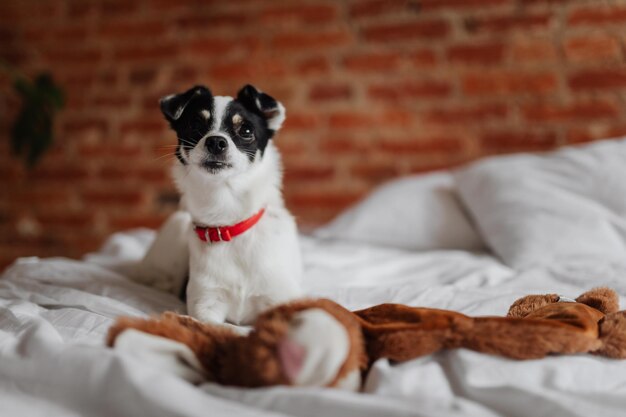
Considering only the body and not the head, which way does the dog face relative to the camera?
toward the camera

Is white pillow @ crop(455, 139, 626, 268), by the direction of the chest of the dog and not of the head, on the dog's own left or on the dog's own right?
on the dog's own left

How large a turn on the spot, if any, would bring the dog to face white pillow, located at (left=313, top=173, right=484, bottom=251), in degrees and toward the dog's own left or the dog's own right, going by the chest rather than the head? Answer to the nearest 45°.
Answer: approximately 135° to the dog's own left
